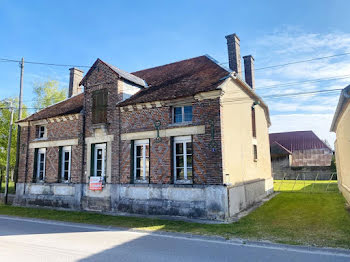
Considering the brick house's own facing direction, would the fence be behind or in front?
behind

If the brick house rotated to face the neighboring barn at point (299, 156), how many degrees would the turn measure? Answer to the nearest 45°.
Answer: approximately 180°

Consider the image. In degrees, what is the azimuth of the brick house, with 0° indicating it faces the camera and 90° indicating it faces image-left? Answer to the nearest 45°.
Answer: approximately 45°
